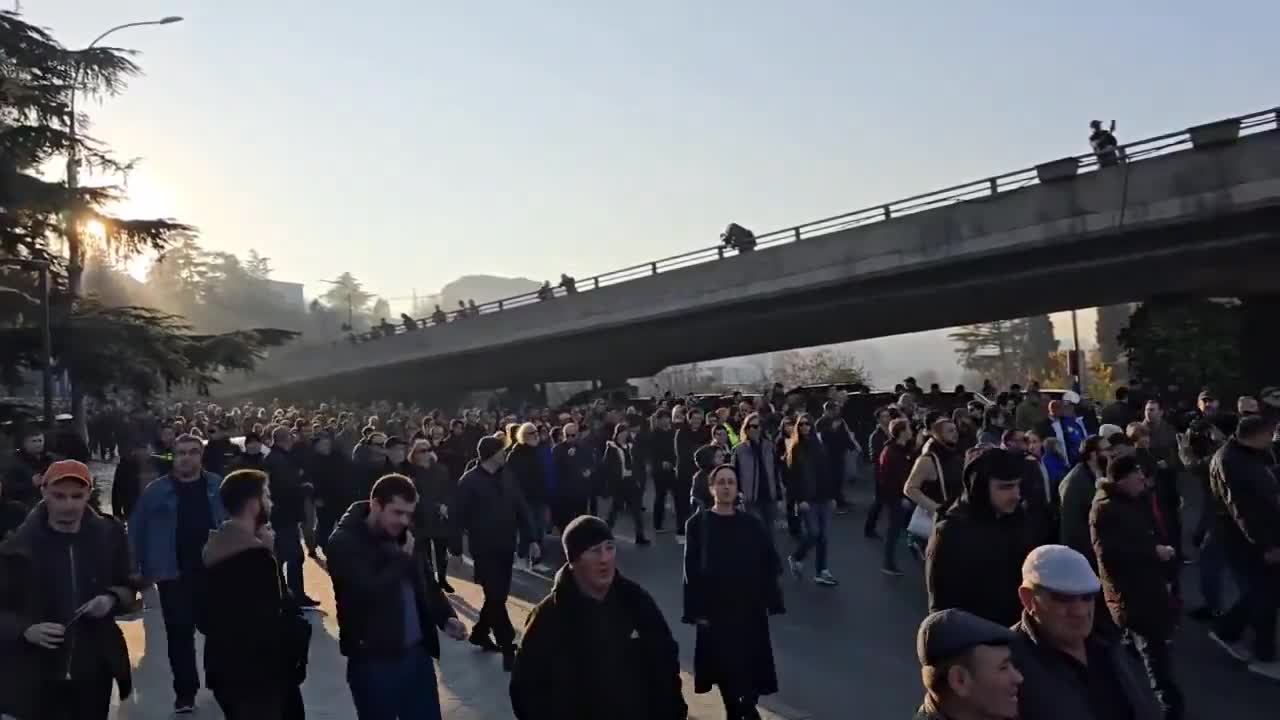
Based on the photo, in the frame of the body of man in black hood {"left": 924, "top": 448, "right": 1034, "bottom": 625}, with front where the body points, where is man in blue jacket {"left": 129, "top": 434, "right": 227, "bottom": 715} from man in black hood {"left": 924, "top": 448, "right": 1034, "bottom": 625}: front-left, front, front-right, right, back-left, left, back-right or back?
back-right

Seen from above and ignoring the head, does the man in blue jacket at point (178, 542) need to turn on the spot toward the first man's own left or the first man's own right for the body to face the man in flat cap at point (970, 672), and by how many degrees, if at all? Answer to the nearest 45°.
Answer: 0° — they already face them

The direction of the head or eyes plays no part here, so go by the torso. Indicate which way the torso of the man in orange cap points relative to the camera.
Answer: toward the camera

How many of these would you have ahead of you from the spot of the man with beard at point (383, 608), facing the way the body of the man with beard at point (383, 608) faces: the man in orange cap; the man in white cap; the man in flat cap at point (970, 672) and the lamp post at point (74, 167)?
2

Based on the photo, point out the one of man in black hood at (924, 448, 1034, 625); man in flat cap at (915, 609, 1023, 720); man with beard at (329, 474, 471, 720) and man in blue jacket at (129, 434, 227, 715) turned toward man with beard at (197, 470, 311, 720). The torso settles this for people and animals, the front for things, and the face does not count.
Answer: man in blue jacket at (129, 434, 227, 715)

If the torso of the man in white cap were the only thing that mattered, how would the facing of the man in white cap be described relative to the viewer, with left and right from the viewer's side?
facing the viewer and to the right of the viewer

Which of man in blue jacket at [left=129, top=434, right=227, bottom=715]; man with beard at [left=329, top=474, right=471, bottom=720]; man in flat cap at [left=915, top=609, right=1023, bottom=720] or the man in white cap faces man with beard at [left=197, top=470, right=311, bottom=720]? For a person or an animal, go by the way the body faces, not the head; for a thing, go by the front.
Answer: man in blue jacket at [left=129, top=434, right=227, bottom=715]

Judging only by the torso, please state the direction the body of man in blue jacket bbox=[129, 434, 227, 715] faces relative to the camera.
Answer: toward the camera

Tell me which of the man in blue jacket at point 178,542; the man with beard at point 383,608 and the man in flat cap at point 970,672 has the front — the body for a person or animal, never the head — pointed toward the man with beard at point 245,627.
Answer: the man in blue jacket at point 178,542

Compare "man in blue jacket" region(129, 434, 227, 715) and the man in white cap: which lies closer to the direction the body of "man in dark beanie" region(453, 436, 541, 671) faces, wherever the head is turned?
the man in white cap
